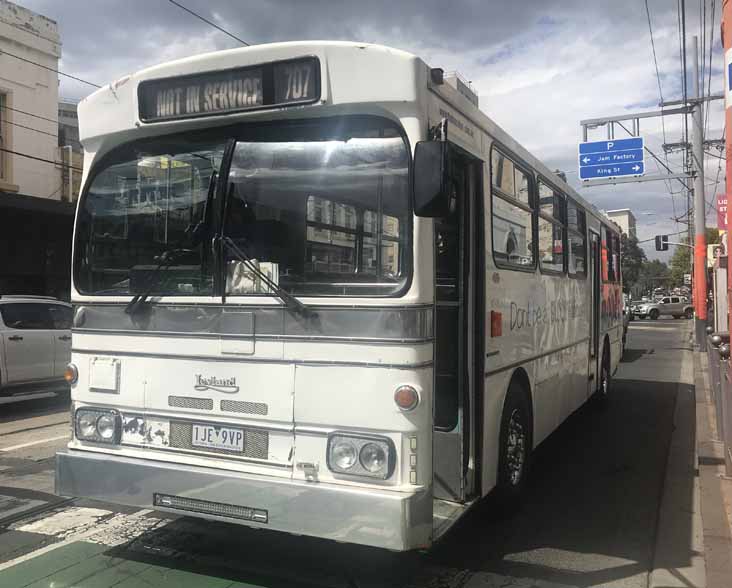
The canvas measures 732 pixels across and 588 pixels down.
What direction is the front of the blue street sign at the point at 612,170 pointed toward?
toward the camera

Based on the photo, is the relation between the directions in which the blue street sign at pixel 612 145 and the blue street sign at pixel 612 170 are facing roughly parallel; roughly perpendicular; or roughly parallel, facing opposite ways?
roughly parallel

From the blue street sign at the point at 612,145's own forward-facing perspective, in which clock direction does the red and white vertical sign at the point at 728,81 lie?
The red and white vertical sign is roughly at 12 o'clock from the blue street sign.

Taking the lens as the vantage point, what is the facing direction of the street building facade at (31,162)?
facing the viewer and to the right of the viewer

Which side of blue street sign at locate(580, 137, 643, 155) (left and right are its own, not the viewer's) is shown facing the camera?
front

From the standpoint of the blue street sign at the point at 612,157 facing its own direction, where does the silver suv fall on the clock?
The silver suv is roughly at 1 o'clock from the blue street sign.

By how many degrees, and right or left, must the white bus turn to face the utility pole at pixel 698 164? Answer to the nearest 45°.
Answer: approximately 180°

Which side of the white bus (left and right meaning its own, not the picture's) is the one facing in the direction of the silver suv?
right

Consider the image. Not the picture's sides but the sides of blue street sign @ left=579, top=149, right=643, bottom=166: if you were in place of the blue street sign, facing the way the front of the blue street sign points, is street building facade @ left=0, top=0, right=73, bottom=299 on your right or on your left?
on your right

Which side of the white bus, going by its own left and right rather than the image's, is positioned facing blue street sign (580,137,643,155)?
back

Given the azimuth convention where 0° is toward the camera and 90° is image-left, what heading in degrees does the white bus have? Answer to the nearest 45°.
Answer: approximately 45°

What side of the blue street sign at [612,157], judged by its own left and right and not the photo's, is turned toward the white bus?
front

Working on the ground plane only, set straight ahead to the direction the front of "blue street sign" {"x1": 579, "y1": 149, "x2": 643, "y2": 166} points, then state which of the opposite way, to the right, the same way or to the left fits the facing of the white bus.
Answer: the same way

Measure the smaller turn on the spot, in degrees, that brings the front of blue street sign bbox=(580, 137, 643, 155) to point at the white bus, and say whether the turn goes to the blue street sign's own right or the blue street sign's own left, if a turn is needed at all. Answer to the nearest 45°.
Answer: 0° — it already faces it

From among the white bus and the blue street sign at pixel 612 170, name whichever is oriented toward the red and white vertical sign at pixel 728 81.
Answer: the blue street sign

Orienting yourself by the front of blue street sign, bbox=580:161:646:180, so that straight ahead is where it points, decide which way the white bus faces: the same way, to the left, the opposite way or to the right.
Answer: the same way

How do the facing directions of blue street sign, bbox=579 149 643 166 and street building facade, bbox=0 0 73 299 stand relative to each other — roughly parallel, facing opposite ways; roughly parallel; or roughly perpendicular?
roughly perpendicular

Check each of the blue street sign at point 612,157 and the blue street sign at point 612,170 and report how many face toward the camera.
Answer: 2

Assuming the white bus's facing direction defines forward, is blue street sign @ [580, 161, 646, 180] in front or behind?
behind

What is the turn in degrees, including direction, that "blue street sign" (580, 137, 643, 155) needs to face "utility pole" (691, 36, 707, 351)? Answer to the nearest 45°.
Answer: approximately 135° to its left
